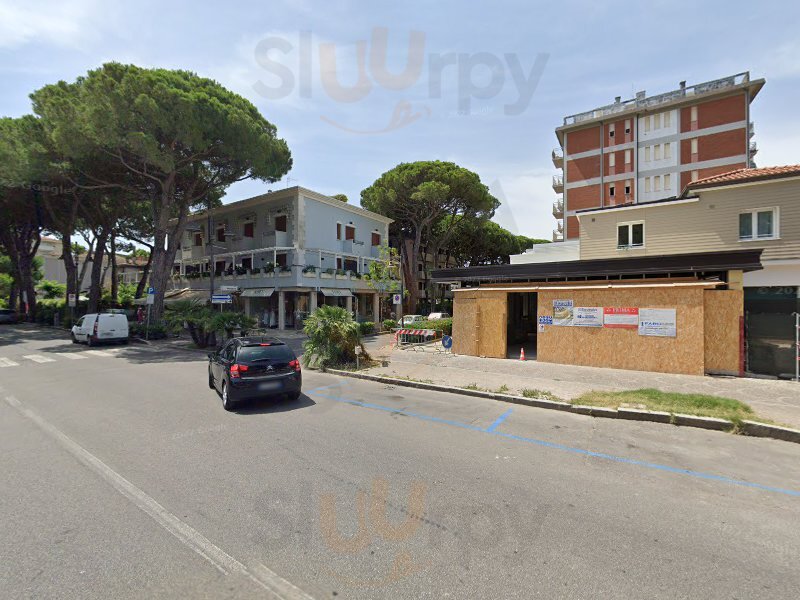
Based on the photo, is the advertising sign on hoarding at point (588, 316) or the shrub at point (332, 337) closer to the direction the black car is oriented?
the shrub

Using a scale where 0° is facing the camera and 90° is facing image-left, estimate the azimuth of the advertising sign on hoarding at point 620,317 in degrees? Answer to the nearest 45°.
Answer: approximately 0°

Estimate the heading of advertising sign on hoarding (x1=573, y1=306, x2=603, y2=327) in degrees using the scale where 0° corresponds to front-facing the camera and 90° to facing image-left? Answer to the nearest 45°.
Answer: approximately 0°

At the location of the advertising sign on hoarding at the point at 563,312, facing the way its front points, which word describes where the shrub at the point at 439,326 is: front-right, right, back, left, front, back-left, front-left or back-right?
back-right

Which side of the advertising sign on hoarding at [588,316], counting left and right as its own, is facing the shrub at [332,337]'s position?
right

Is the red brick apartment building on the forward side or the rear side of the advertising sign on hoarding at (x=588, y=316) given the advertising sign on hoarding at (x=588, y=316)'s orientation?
on the rear side

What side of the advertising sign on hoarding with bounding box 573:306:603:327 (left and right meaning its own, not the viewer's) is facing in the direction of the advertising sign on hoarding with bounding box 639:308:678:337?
left

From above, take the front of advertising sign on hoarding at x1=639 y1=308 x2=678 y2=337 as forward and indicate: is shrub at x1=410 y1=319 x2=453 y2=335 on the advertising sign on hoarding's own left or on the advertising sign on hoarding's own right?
on the advertising sign on hoarding's own right

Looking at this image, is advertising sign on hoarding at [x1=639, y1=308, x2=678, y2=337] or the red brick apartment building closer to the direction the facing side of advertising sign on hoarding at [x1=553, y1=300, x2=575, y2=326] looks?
the advertising sign on hoarding
